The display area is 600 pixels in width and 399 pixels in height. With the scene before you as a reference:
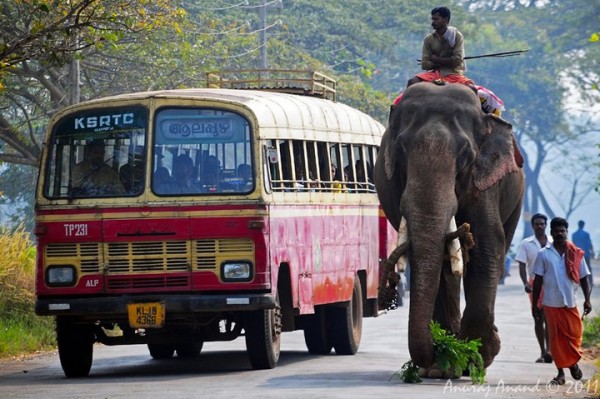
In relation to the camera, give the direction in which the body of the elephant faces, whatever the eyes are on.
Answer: toward the camera

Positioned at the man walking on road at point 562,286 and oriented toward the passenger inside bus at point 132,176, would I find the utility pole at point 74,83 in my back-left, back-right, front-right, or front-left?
front-right

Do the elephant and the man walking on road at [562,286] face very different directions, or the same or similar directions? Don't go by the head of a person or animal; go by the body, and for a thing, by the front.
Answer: same or similar directions

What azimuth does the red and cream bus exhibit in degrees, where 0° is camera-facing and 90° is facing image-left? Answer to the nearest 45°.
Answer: approximately 45°

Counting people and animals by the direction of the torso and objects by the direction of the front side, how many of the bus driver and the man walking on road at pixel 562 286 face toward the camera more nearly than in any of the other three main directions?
2

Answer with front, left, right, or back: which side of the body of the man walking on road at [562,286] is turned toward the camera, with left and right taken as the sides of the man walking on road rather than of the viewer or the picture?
front
